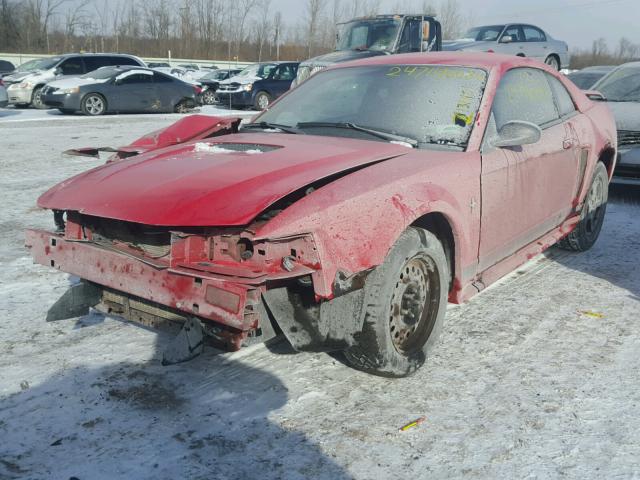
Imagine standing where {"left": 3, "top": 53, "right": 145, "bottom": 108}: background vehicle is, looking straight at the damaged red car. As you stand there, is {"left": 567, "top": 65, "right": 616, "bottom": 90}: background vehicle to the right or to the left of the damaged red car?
left

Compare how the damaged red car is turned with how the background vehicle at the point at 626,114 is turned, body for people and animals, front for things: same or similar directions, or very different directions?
same or similar directions

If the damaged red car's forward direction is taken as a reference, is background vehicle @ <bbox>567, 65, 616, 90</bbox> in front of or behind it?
behind

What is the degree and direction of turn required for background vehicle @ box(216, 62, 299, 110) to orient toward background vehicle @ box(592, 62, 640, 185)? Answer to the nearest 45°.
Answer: approximately 45° to its left

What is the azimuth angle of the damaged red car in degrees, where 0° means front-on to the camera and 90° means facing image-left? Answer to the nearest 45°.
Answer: approximately 45°

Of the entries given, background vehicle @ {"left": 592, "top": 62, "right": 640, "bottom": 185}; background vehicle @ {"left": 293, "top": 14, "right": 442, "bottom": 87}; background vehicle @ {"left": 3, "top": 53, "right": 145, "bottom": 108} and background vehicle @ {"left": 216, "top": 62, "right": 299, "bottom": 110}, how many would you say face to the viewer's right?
0

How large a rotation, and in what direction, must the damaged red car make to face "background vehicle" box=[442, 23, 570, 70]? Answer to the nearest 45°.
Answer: approximately 135° to its right

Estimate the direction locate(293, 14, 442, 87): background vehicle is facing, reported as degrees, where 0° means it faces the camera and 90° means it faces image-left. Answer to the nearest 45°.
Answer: approximately 45°

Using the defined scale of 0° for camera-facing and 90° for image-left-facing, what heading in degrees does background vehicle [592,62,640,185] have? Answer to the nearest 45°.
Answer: approximately 45°

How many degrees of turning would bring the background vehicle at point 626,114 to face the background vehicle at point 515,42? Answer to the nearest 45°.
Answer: approximately 135° to its right

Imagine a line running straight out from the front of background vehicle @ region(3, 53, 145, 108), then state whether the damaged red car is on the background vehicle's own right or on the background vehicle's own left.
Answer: on the background vehicle's own left

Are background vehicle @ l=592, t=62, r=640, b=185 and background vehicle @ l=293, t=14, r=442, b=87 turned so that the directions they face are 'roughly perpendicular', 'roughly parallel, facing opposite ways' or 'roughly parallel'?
roughly parallel

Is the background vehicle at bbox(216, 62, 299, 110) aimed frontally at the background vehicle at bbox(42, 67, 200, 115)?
yes
